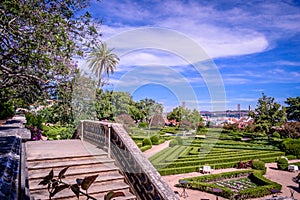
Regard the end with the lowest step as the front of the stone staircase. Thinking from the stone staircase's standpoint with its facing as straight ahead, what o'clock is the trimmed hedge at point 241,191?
The trimmed hedge is roughly at 8 o'clock from the stone staircase.

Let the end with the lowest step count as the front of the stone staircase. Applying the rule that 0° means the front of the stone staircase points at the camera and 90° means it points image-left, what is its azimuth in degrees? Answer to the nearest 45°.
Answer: approximately 0°

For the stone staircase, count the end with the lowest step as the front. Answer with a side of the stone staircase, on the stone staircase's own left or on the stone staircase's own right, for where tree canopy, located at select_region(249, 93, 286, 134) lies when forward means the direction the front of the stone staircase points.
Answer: on the stone staircase's own left

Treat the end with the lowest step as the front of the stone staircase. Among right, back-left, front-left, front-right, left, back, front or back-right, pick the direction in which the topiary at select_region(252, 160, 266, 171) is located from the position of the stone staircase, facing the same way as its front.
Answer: back-left
